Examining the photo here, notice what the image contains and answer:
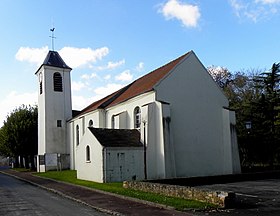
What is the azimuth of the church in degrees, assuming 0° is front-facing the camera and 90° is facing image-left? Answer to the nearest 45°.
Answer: approximately 135°

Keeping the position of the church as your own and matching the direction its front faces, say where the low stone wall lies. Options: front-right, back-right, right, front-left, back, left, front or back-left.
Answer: back-left

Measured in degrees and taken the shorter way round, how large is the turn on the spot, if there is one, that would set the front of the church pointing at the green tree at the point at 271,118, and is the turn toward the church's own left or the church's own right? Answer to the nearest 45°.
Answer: approximately 90° to the church's own right

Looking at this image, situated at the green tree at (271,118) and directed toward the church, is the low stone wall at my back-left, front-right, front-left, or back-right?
front-left

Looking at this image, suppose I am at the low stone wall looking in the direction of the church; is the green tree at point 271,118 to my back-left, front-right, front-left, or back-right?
front-right
